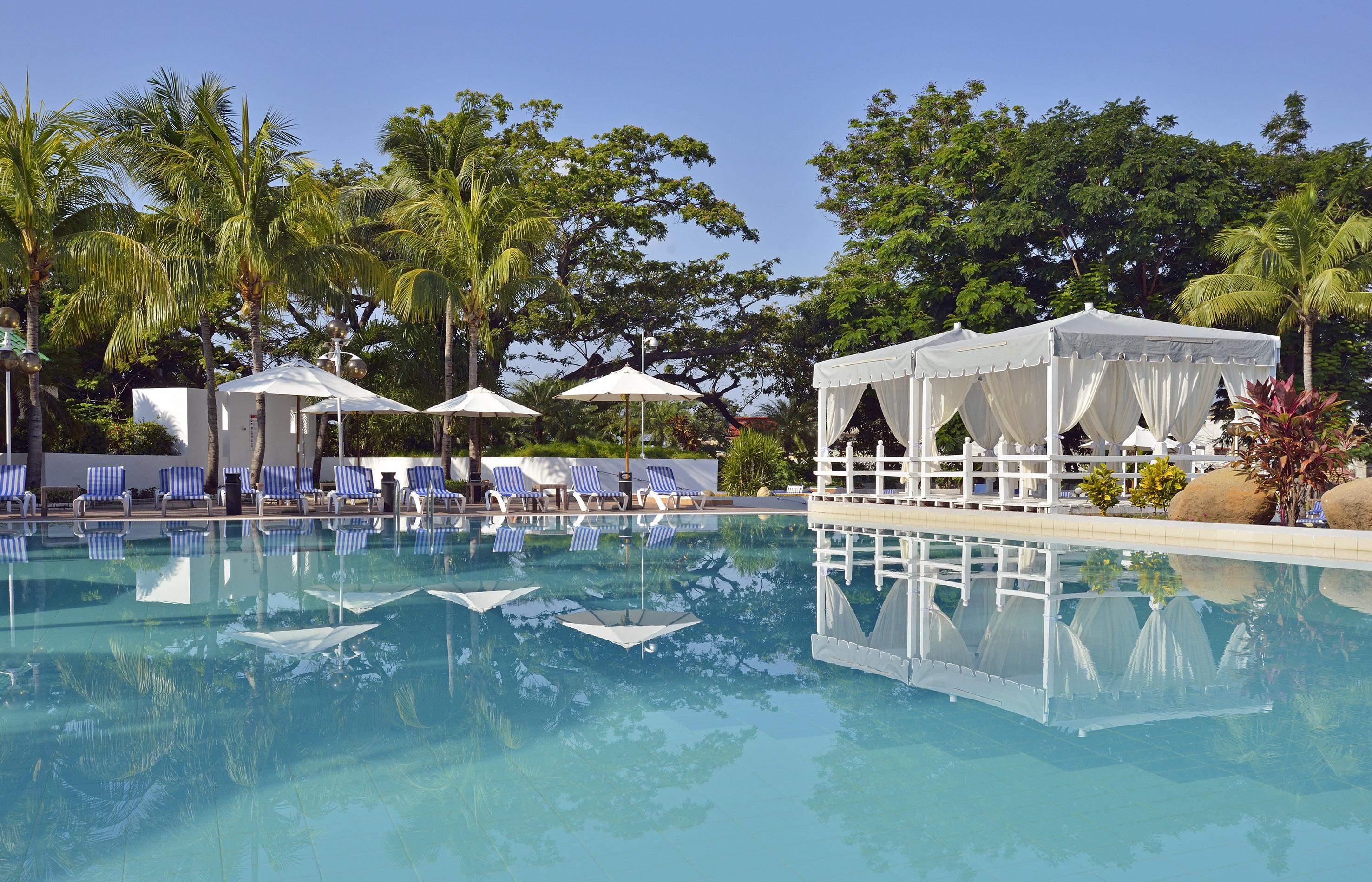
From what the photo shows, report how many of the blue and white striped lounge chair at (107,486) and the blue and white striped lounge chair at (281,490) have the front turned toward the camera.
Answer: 2

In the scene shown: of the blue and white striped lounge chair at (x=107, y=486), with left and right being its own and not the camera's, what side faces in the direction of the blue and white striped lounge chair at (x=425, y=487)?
left

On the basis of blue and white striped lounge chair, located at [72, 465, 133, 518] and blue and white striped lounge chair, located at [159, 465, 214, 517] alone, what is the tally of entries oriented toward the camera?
2

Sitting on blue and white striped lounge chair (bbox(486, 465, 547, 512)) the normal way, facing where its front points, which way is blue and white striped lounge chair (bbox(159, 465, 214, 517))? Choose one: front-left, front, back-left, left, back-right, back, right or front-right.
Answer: back-right

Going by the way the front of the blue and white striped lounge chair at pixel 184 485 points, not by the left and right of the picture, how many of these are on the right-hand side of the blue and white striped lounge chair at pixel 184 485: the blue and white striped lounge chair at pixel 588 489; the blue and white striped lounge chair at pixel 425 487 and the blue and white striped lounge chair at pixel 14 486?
1

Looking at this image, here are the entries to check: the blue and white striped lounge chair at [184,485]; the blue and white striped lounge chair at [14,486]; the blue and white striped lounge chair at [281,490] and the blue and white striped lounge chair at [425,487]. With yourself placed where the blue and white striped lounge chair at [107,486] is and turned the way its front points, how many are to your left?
3

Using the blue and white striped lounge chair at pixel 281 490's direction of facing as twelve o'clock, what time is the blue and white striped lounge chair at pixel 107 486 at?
the blue and white striped lounge chair at pixel 107 486 is roughly at 3 o'clock from the blue and white striped lounge chair at pixel 281 490.

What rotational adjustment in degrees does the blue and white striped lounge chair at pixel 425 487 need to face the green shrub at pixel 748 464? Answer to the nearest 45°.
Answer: approximately 90° to its left

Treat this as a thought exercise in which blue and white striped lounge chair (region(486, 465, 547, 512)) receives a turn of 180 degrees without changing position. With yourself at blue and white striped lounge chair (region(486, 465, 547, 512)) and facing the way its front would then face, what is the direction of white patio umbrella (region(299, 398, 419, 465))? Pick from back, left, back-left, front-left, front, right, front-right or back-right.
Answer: front-left

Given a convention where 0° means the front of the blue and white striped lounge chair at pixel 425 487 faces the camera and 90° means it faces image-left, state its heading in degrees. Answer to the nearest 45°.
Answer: approximately 315°

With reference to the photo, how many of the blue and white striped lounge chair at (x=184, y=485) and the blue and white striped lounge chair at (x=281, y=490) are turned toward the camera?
2

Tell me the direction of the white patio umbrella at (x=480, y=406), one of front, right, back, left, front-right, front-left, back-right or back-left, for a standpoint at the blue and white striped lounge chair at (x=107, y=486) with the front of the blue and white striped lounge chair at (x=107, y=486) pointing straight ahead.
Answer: left

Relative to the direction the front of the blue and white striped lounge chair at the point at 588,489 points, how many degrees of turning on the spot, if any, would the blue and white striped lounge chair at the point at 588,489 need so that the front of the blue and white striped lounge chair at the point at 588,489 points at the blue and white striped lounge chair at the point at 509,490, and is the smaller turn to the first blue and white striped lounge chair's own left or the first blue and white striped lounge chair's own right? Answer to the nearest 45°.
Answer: approximately 135° to the first blue and white striped lounge chair's own right

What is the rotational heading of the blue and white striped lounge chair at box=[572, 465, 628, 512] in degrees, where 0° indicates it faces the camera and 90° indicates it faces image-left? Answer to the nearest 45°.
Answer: approximately 315°
